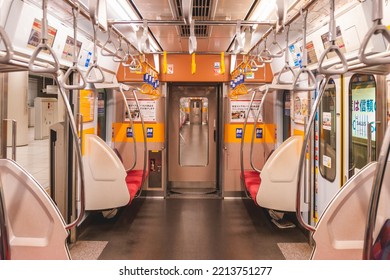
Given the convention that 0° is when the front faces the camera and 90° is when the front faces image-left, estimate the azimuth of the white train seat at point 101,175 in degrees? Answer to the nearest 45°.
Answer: approximately 270°

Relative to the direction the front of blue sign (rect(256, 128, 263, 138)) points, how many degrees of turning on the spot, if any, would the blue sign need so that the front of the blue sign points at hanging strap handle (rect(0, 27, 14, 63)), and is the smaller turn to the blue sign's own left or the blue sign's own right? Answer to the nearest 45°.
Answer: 0° — it already faces it
